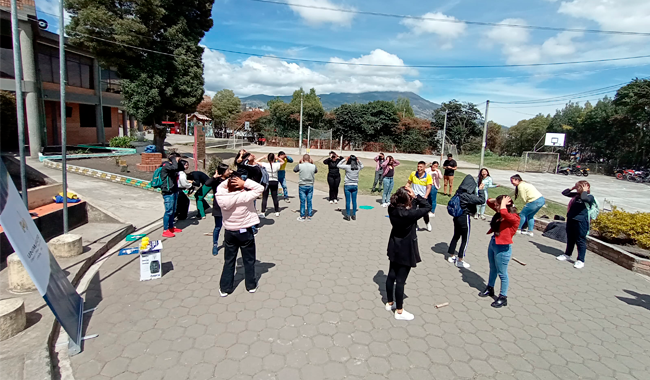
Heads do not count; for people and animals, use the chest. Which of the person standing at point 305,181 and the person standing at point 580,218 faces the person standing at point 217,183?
the person standing at point 580,218

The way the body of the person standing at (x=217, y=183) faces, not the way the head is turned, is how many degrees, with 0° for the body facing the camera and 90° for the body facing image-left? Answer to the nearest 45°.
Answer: approximately 270°

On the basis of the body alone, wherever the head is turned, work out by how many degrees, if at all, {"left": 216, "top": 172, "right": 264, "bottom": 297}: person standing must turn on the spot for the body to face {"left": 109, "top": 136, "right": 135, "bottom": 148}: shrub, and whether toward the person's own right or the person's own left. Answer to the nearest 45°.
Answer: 0° — they already face it

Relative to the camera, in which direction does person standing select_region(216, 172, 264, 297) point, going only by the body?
away from the camera

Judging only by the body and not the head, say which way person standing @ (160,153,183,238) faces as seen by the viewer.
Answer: to the viewer's right

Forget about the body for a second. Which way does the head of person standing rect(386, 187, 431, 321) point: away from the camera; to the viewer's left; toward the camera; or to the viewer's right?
away from the camera

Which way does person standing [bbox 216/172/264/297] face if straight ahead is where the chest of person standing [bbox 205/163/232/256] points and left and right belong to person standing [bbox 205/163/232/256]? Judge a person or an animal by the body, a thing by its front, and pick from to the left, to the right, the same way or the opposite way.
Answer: to the left

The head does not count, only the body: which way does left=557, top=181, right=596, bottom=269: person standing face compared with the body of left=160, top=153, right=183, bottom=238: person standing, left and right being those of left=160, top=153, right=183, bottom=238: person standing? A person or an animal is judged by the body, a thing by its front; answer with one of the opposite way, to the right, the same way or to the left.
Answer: the opposite way

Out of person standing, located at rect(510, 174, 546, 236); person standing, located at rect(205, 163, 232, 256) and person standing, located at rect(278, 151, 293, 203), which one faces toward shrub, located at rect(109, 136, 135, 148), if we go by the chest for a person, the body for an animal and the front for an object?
person standing, located at rect(510, 174, 546, 236)

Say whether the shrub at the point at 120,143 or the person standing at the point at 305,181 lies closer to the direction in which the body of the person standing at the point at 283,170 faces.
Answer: the person standing

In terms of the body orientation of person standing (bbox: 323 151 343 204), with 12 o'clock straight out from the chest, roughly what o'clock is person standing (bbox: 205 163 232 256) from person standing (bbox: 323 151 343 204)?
person standing (bbox: 205 163 232 256) is roughly at 1 o'clock from person standing (bbox: 323 151 343 204).

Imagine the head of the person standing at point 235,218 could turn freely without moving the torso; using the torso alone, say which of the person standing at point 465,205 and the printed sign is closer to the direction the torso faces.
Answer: the person standing

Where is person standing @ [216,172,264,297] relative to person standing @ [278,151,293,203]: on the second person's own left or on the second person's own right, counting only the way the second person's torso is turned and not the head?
on the second person's own right

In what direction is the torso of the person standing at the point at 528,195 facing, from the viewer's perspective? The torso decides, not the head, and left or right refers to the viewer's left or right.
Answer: facing to the left of the viewer
